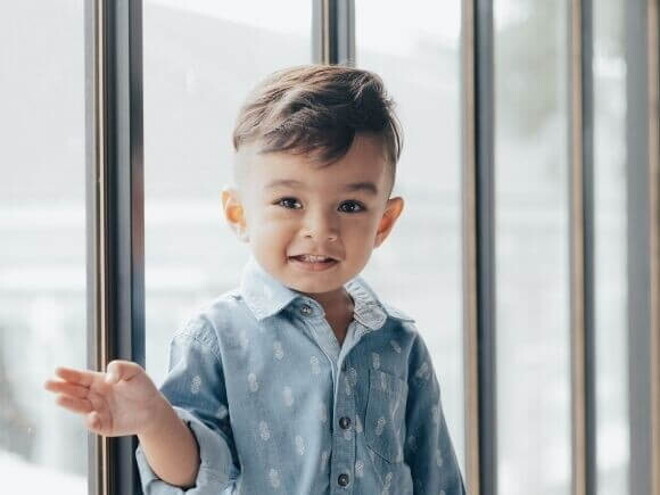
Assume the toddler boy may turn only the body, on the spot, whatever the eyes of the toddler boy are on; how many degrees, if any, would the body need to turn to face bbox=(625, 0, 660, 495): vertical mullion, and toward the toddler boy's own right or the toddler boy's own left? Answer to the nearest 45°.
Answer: approximately 135° to the toddler boy's own left

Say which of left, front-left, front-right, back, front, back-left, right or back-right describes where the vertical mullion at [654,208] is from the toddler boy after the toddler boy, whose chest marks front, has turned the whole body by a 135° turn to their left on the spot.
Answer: front

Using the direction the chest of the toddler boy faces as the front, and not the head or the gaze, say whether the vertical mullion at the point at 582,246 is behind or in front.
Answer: behind
